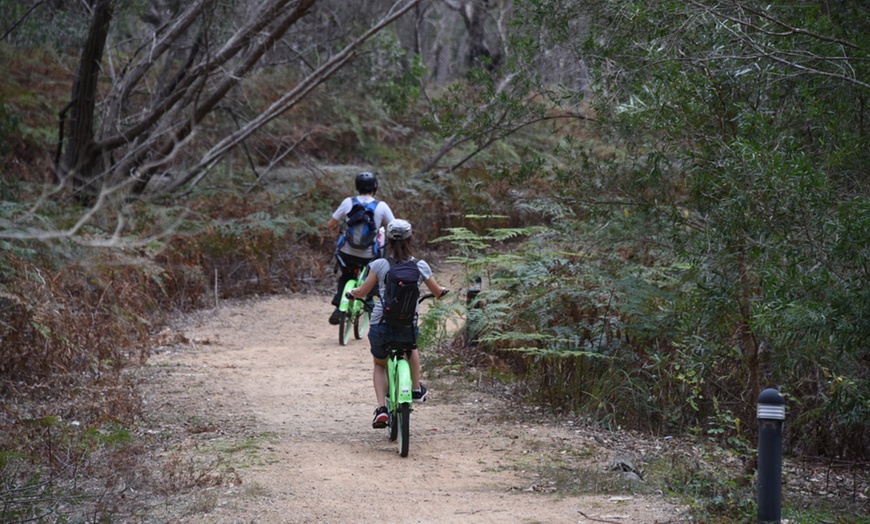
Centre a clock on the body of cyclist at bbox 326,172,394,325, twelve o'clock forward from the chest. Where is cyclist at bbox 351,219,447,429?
cyclist at bbox 351,219,447,429 is roughly at 6 o'clock from cyclist at bbox 326,172,394,325.

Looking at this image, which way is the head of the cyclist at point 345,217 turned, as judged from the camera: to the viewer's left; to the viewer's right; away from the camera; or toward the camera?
away from the camera

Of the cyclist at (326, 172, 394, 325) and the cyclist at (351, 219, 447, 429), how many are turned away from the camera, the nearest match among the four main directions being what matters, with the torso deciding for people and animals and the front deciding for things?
2

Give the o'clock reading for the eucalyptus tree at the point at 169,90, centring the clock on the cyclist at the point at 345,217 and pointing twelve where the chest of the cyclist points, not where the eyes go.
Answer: The eucalyptus tree is roughly at 11 o'clock from the cyclist.

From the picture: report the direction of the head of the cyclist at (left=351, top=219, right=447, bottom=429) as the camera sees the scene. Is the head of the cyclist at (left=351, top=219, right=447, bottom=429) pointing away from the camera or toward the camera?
away from the camera

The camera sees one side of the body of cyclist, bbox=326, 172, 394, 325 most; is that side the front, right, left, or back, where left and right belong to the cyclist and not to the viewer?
back

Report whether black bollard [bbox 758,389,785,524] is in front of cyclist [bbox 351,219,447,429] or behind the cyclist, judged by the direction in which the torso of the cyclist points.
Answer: behind

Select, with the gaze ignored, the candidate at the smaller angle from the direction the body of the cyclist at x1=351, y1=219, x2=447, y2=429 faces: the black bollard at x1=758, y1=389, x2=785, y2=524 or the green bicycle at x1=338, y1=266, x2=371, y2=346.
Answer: the green bicycle

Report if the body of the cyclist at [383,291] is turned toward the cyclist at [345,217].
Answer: yes

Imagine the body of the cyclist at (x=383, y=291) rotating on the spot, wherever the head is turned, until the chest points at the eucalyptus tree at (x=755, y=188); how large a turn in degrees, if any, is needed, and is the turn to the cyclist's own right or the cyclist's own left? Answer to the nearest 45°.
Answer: approximately 90° to the cyclist's own right

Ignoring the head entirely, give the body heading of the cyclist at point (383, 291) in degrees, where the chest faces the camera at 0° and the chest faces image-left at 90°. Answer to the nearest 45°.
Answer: approximately 180°
